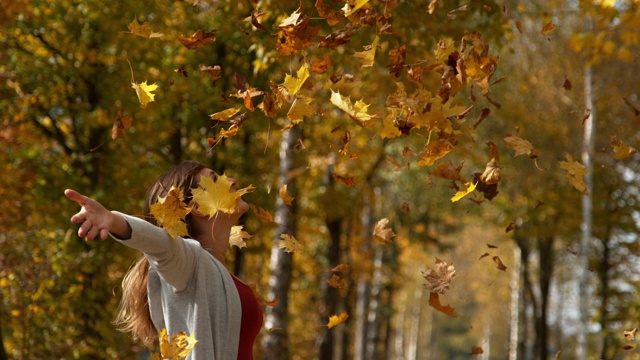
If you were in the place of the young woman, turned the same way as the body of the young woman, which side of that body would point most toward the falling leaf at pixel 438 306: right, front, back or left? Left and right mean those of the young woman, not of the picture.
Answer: front

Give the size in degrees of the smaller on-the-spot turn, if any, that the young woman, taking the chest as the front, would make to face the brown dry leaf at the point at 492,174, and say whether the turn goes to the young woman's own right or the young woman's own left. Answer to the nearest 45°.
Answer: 0° — they already face it

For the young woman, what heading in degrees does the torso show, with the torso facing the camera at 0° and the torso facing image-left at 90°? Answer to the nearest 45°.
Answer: approximately 270°

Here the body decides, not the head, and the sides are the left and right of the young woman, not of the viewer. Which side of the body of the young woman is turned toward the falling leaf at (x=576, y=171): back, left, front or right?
front

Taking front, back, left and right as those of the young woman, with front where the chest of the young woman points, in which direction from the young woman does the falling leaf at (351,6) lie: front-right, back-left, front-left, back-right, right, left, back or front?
front-left

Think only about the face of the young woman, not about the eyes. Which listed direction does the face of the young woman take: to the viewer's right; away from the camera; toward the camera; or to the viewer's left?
to the viewer's right

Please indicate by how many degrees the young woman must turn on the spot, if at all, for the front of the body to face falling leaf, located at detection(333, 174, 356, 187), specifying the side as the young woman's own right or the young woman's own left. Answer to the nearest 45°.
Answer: approximately 45° to the young woman's own left

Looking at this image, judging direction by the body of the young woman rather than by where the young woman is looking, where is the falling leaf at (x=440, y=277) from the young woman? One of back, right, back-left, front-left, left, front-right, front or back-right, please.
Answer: front
